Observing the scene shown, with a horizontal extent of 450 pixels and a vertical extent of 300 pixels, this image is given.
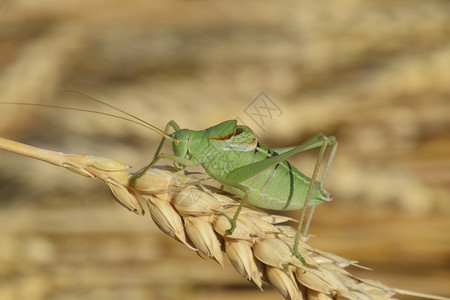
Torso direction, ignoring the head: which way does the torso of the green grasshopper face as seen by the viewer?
to the viewer's left
